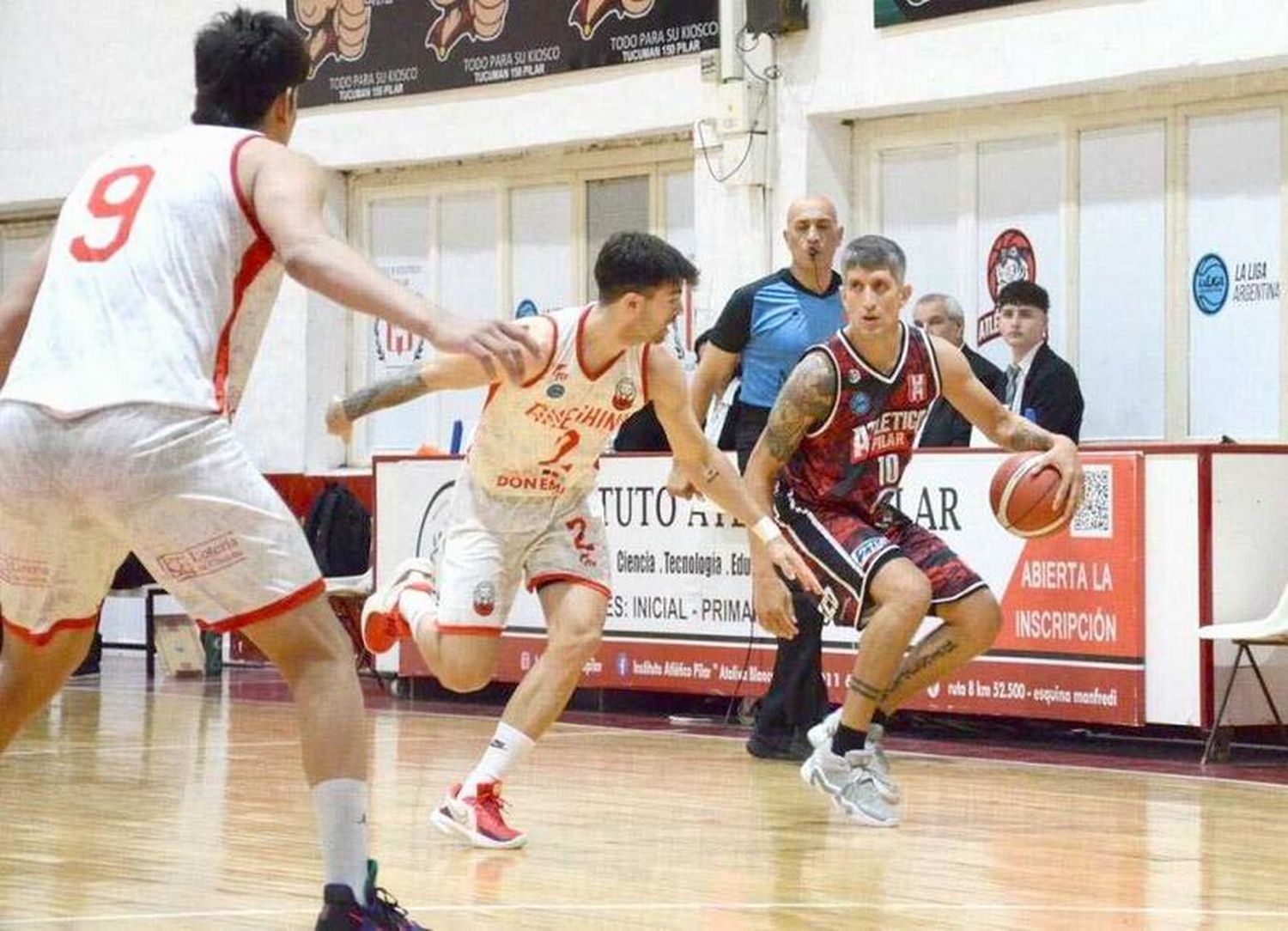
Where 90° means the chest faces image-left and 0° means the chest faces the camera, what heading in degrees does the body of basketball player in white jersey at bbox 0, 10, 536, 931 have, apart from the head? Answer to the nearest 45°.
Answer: approximately 225°

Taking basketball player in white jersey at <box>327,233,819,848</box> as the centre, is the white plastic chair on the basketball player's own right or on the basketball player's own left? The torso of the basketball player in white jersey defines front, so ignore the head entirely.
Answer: on the basketball player's own left

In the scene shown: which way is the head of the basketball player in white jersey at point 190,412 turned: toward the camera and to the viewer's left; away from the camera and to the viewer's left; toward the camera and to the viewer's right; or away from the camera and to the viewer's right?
away from the camera and to the viewer's right

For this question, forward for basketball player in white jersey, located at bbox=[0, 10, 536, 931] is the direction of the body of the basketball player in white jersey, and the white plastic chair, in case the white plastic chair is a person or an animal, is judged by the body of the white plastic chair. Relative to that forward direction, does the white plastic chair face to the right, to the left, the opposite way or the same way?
to the left

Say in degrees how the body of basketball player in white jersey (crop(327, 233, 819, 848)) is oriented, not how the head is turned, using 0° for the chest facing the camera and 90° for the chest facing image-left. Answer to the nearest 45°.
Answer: approximately 315°

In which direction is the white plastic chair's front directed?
to the viewer's left

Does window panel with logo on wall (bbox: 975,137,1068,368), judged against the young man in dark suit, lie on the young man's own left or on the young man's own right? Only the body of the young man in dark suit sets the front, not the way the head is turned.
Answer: on the young man's own right

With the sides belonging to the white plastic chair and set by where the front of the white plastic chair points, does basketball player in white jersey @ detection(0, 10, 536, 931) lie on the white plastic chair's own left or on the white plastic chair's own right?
on the white plastic chair's own left
